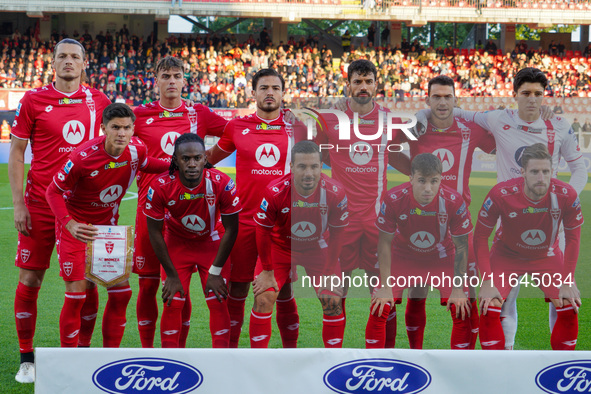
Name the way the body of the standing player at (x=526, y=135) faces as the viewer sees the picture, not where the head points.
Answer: toward the camera

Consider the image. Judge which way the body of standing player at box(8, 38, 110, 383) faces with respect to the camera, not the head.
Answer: toward the camera

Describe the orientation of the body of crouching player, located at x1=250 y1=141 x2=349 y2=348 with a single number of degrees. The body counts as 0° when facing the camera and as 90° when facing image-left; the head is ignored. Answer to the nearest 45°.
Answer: approximately 0°

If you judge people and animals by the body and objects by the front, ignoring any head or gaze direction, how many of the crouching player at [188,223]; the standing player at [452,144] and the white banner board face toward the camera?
3

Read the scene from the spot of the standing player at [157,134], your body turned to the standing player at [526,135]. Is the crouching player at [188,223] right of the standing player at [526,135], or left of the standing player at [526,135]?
right

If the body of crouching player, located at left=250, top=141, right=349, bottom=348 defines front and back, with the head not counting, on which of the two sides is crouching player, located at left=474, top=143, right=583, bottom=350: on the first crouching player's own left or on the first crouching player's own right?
on the first crouching player's own left

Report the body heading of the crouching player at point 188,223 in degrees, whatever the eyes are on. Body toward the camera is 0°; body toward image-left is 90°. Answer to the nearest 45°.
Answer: approximately 0°

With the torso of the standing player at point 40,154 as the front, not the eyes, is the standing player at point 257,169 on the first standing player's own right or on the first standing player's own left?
on the first standing player's own left

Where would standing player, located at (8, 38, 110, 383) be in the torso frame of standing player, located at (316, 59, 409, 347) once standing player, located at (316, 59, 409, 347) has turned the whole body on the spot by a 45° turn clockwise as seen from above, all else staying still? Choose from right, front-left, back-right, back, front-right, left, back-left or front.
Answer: front-right

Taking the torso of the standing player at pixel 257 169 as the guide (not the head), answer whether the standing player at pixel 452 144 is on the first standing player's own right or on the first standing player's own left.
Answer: on the first standing player's own left

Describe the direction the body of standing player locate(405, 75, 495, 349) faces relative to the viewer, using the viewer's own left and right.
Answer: facing the viewer
